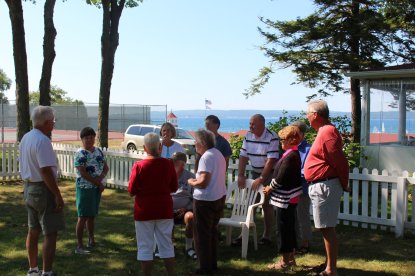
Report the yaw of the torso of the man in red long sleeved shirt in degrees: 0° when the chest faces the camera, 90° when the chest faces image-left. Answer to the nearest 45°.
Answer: approximately 90°

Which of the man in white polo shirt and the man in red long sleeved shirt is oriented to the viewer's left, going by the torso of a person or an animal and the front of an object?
the man in red long sleeved shirt

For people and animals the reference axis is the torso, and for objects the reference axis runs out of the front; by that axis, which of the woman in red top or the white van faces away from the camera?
the woman in red top

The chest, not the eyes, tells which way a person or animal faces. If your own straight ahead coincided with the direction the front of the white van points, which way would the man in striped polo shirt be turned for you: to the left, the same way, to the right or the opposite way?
to the right

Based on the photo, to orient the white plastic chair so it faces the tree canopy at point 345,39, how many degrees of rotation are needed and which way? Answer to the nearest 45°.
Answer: approximately 135° to its right

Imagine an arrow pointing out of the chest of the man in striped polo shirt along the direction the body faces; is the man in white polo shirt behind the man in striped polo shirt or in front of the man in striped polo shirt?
in front

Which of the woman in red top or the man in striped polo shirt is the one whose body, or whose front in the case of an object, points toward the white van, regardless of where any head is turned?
the woman in red top

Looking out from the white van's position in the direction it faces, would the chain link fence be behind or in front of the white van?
behind

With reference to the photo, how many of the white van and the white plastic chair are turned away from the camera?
0

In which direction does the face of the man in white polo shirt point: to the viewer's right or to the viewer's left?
to the viewer's right

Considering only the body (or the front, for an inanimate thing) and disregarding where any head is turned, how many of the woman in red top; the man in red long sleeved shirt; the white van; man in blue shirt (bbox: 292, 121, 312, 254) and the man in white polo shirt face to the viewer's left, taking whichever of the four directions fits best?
2

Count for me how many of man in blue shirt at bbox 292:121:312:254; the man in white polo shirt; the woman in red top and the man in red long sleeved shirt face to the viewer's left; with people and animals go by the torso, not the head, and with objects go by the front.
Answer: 2
